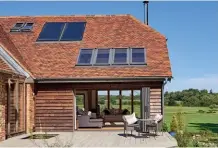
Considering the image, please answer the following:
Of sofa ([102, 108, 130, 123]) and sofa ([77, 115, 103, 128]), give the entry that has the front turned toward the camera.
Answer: sofa ([102, 108, 130, 123])

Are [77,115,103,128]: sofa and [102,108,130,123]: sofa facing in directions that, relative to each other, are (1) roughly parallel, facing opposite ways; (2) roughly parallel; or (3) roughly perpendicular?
roughly perpendicular

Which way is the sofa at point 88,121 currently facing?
to the viewer's right

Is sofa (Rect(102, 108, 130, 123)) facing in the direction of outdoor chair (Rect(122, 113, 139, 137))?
yes

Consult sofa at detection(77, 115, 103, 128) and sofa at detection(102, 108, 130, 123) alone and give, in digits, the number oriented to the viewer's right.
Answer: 1

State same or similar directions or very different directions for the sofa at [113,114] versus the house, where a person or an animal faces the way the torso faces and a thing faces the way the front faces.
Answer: same or similar directions

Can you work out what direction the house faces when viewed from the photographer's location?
facing the viewer
